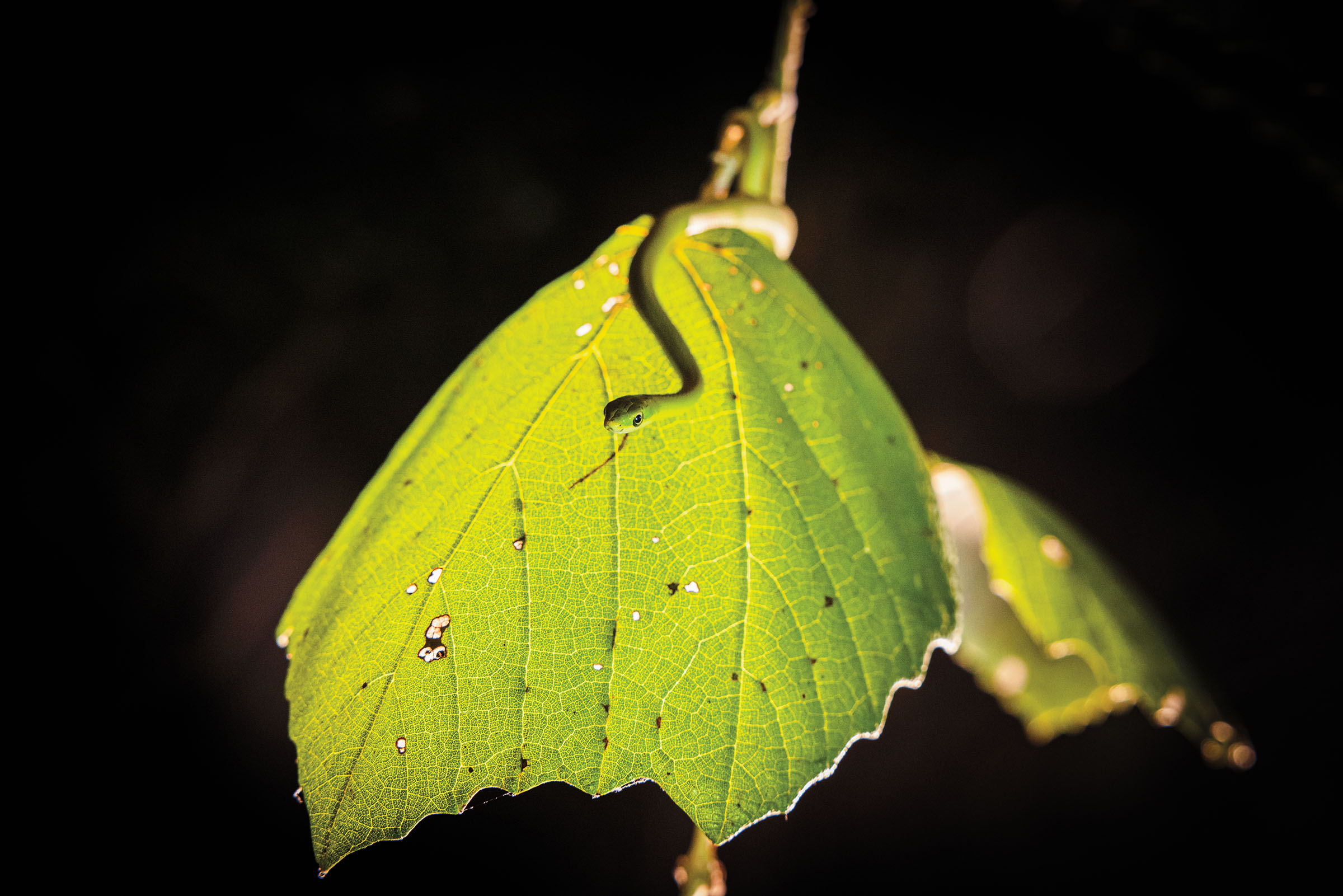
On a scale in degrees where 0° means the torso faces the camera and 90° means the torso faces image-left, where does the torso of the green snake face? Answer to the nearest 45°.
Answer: approximately 45°
